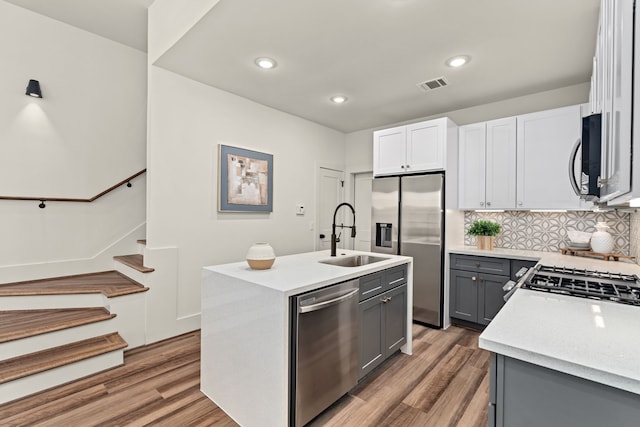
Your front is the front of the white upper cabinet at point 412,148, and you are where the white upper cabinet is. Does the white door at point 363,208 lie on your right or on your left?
on your right

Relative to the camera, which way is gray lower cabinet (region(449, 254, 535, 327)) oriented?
toward the camera

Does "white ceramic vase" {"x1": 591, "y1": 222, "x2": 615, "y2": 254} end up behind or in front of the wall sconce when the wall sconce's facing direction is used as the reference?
in front

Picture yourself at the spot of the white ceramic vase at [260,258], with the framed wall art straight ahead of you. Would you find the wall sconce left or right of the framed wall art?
left

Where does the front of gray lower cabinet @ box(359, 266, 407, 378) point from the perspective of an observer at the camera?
facing the viewer and to the right of the viewer

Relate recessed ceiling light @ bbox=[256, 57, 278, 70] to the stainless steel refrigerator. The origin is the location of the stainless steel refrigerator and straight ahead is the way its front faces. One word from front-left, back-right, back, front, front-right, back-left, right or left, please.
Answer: front

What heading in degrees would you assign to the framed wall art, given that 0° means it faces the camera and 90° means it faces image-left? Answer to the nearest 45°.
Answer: approximately 315°

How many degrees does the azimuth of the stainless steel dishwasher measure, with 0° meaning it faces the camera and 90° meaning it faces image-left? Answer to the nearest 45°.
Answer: approximately 315°

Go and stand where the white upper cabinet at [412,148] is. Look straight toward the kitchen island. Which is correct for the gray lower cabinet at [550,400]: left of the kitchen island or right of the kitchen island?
left

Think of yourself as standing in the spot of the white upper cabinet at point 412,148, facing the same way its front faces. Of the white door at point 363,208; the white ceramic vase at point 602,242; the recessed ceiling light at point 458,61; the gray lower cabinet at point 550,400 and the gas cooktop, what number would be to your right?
1

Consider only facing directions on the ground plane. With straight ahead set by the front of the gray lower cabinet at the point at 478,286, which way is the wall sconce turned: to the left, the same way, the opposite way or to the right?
to the left

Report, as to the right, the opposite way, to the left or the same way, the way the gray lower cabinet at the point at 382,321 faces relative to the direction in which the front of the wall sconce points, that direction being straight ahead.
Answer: the same way

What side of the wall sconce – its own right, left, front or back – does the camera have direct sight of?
front
